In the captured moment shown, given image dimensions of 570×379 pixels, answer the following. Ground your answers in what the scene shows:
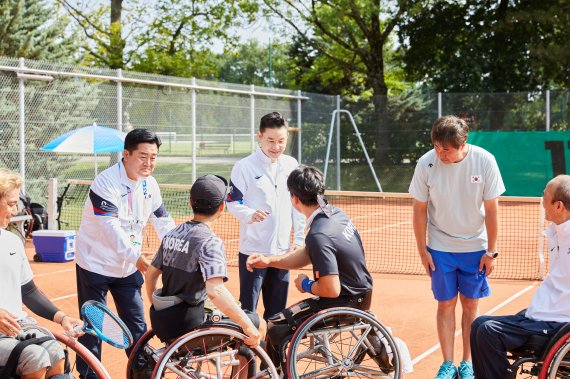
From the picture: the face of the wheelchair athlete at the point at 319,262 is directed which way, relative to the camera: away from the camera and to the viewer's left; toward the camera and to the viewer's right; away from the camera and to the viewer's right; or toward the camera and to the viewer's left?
away from the camera and to the viewer's left

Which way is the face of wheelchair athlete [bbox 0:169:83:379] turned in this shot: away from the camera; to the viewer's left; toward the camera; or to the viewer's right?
to the viewer's right

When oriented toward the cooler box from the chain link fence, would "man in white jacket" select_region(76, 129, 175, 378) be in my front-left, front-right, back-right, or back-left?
front-left

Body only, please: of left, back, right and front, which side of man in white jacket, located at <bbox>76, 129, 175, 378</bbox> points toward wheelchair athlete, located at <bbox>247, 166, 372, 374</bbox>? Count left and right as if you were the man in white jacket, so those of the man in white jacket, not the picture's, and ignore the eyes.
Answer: front

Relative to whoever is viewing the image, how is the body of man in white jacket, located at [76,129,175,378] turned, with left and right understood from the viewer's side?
facing the viewer and to the right of the viewer

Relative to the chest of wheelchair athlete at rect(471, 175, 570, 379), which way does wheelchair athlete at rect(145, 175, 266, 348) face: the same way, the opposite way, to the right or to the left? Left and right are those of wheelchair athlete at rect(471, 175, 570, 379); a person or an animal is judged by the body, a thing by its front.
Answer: to the right

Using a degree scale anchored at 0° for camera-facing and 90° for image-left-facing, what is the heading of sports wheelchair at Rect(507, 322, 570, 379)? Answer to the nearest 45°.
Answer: approximately 90°

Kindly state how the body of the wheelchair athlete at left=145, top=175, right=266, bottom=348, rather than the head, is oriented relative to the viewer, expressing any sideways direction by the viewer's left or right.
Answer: facing away from the viewer and to the right of the viewer

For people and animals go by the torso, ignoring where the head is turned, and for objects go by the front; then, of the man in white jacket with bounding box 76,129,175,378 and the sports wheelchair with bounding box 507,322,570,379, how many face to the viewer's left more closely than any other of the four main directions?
1

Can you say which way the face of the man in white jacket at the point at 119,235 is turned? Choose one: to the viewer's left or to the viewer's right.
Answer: to the viewer's right

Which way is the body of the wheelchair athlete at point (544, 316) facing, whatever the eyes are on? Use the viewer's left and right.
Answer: facing to the left of the viewer

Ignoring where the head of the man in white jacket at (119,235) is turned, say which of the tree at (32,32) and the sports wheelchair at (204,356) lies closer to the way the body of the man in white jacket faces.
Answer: the sports wheelchair

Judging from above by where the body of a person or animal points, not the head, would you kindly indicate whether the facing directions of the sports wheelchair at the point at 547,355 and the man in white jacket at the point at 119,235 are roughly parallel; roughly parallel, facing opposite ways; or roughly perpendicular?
roughly parallel, facing opposite ways

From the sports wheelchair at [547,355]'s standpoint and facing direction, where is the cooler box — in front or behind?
in front

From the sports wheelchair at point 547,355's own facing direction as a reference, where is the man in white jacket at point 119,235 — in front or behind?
in front

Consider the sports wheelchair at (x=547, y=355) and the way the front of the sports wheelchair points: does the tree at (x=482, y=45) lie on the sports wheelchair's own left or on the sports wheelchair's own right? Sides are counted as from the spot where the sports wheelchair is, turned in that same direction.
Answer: on the sports wheelchair's own right

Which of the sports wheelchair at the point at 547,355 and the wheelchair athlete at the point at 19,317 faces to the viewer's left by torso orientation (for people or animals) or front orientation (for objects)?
the sports wheelchair

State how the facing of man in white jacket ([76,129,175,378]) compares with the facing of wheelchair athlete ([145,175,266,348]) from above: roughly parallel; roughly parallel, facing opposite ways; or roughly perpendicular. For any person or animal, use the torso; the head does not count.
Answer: roughly perpendicular

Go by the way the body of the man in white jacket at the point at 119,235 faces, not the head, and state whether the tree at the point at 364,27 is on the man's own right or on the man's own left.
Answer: on the man's own left
